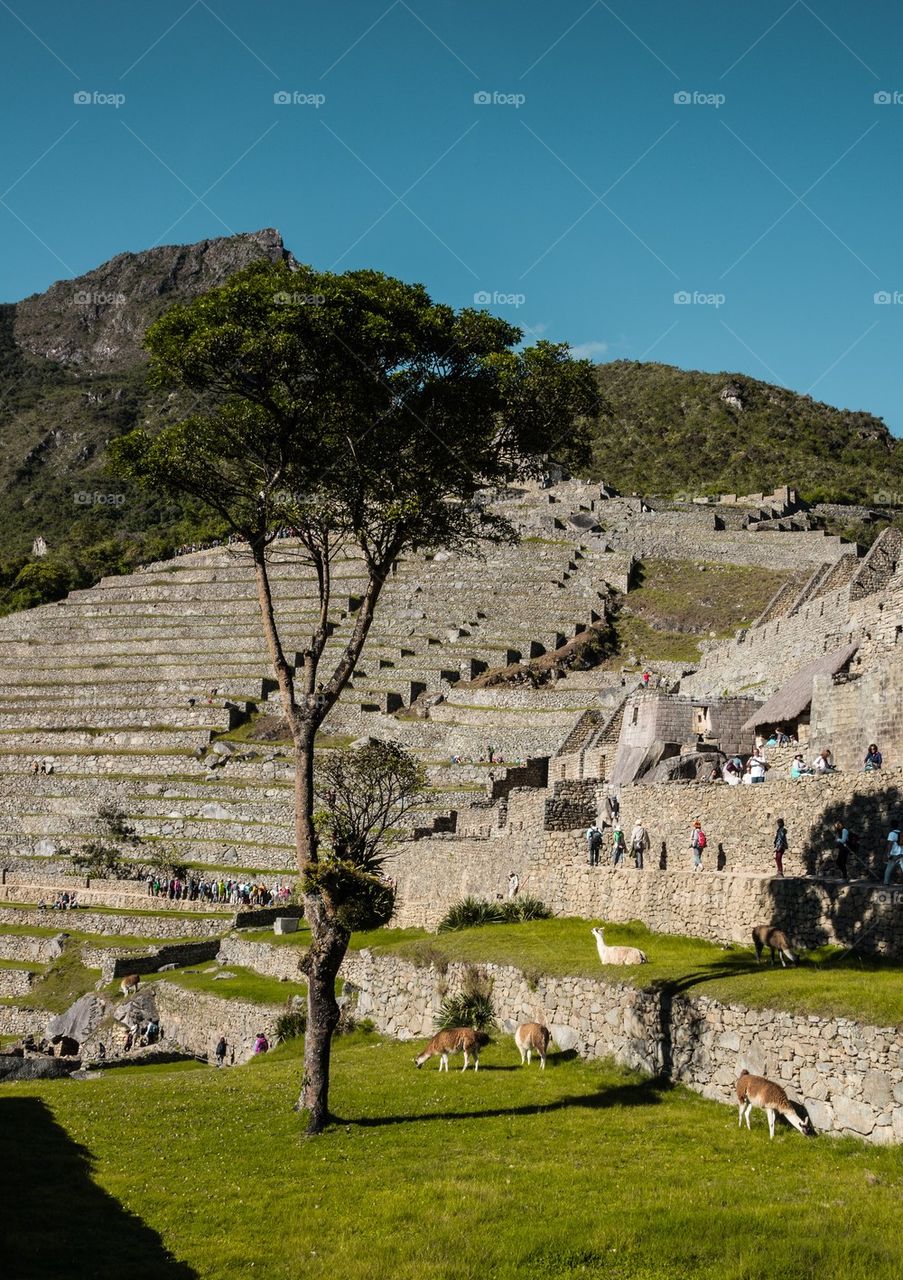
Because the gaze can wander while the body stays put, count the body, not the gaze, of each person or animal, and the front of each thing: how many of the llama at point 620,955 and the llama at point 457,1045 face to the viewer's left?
2

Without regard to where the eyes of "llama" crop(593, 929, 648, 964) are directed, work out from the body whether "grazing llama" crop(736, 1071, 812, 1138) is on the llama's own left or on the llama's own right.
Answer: on the llama's own left

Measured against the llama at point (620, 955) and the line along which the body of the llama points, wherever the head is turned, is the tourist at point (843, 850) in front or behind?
behind

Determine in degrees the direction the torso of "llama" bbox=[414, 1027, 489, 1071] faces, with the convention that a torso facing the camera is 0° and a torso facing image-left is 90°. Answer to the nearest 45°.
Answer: approximately 90°

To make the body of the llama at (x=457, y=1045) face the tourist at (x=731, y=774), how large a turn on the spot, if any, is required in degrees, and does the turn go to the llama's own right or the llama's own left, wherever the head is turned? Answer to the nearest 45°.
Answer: approximately 135° to the llama's own right

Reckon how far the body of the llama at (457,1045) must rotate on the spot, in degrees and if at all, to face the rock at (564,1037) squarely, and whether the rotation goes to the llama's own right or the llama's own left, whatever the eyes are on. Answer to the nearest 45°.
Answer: approximately 180°

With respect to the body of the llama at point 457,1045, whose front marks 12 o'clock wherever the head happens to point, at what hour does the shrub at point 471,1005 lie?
The shrub is roughly at 3 o'clock from the llama.

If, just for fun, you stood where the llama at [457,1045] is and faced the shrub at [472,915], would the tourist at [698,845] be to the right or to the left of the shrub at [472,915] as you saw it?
right

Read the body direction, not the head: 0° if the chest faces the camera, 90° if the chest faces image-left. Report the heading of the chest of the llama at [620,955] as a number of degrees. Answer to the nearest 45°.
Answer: approximately 90°

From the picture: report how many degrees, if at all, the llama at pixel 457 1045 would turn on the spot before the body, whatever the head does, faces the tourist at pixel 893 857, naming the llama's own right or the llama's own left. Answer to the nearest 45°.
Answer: approximately 180°
